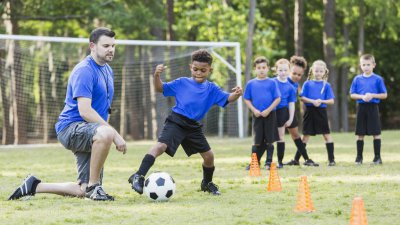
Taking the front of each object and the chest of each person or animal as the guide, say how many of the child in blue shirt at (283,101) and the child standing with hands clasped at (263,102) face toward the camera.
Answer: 2

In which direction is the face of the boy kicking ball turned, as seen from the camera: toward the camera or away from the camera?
toward the camera

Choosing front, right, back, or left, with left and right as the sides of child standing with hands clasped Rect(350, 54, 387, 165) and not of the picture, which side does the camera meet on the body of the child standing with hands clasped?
front

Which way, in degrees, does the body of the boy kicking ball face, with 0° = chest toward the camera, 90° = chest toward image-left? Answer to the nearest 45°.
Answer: approximately 0°

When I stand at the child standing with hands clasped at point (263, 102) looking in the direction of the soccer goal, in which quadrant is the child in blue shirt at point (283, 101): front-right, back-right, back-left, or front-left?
front-right

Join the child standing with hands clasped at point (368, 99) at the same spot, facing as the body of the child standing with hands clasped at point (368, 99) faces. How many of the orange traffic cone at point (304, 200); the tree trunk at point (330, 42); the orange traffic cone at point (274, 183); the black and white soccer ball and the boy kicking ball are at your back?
1

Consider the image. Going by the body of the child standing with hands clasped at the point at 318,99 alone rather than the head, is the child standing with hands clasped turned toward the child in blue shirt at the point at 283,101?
no

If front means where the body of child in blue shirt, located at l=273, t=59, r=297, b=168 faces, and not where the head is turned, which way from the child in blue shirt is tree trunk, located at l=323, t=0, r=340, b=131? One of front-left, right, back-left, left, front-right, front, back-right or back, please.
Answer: back

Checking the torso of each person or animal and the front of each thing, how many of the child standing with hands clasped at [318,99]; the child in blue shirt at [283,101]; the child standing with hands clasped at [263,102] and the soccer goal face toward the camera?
4

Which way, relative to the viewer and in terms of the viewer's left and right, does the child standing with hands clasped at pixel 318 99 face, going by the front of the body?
facing the viewer

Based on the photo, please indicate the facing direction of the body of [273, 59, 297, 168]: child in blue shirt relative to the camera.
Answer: toward the camera

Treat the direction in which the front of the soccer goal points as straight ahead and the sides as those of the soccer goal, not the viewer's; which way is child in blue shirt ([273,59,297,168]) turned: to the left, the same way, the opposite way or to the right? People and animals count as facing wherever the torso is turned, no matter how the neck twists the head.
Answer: the same way

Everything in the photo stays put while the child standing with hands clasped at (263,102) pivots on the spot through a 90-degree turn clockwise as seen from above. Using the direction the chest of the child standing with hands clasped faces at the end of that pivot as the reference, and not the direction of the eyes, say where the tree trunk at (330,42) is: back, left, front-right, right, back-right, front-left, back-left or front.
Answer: right

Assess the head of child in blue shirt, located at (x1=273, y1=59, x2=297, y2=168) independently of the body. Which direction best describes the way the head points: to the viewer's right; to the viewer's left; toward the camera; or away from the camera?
toward the camera

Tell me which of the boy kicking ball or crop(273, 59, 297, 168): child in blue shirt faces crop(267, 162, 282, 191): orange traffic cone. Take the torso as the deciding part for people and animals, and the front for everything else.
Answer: the child in blue shirt

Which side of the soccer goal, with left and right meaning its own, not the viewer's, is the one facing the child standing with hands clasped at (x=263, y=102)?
front

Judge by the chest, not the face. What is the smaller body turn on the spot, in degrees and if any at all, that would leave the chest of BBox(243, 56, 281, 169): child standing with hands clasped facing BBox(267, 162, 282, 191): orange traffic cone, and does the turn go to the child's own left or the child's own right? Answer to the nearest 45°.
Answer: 0° — they already face it

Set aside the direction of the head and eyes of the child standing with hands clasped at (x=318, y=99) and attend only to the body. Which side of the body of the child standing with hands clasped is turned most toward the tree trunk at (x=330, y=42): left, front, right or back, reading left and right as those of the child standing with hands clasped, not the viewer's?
back
